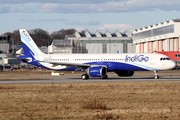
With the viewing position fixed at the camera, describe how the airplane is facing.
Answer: facing the viewer and to the right of the viewer
